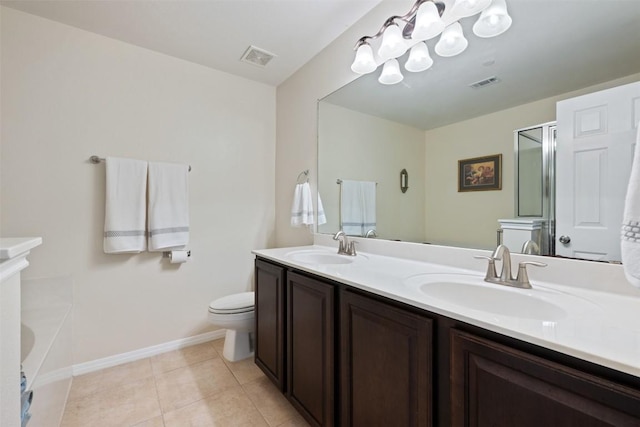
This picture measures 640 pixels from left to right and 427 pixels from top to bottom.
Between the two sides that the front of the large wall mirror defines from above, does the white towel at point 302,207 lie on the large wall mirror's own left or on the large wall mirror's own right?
on the large wall mirror's own right

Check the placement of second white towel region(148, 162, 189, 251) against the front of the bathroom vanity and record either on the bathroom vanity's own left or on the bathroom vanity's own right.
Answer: on the bathroom vanity's own right

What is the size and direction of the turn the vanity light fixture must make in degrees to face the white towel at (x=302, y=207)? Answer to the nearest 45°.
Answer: approximately 90° to its right

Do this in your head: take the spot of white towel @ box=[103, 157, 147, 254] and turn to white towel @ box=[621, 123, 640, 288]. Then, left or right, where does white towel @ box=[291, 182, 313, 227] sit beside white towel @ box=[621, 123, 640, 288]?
left

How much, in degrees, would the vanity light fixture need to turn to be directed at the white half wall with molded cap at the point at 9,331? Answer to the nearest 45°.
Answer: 0° — it already faces it

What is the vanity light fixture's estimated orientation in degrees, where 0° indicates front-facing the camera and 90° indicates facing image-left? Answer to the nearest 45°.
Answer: approximately 45°
